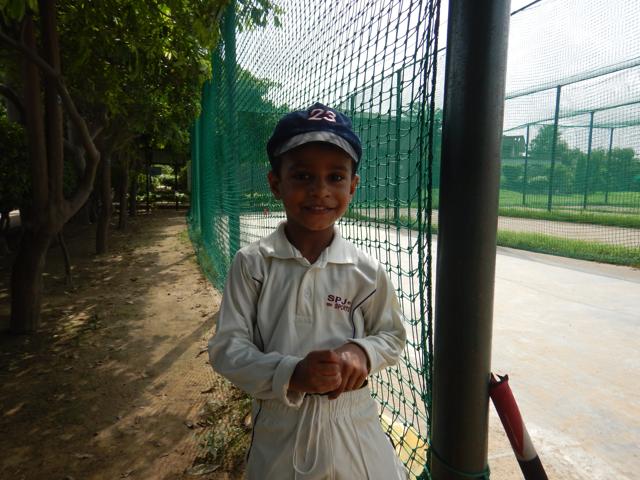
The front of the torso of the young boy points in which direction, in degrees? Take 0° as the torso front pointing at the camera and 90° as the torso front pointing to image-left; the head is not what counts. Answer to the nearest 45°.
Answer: approximately 0°

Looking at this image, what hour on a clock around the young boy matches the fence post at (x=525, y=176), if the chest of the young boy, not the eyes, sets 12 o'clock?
The fence post is roughly at 7 o'clock from the young boy.

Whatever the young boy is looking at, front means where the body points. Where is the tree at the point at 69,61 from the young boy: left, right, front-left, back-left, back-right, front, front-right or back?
back-right

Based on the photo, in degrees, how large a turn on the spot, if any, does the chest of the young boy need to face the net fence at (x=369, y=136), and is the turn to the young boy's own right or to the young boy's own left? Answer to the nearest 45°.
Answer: approximately 180°

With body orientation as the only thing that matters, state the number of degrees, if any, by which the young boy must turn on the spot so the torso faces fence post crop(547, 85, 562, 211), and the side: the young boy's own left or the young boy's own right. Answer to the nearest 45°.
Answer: approximately 135° to the young boy's own left

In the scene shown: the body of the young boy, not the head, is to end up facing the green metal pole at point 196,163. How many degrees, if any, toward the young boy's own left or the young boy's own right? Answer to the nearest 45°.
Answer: approximately 180°
